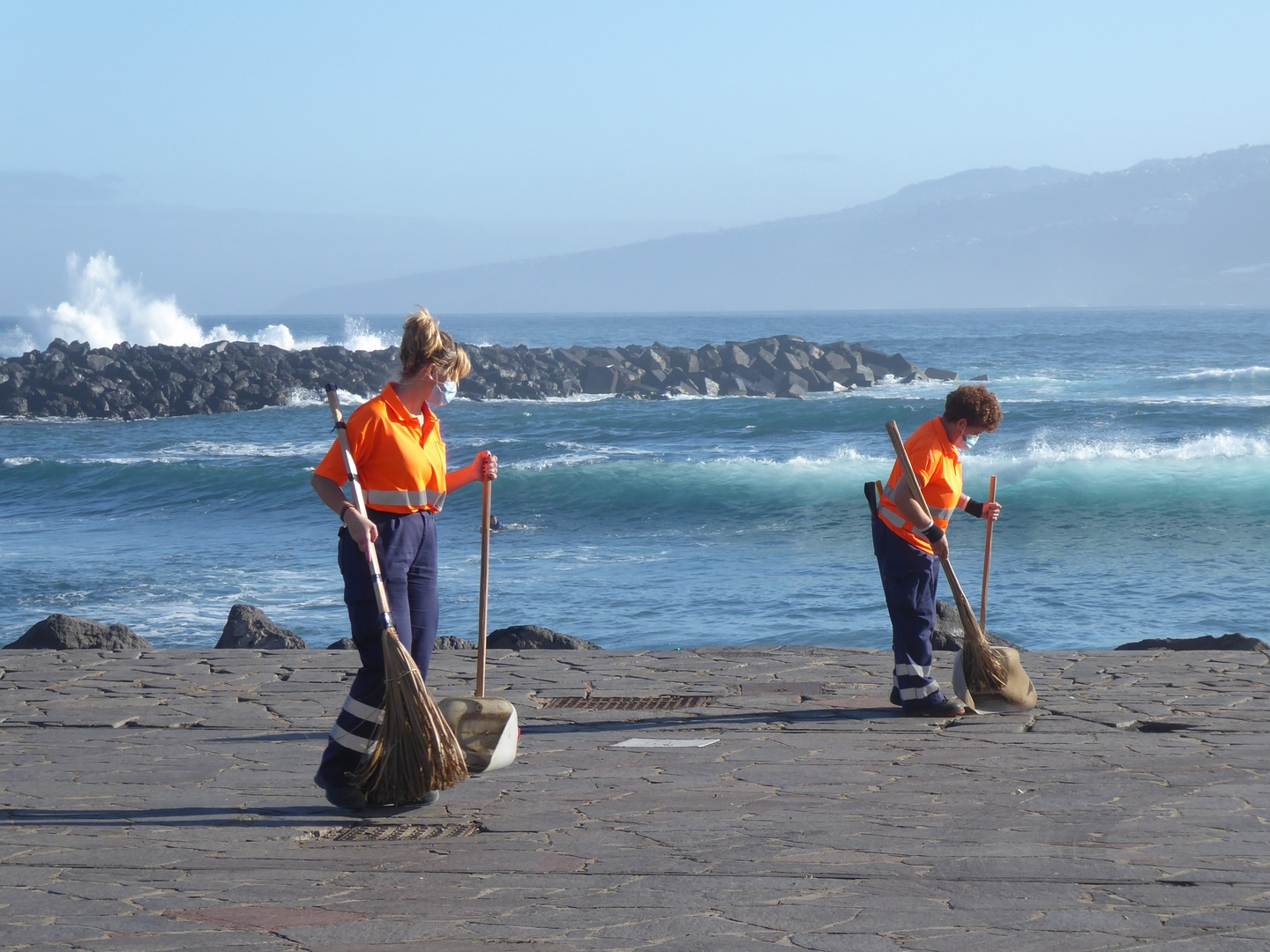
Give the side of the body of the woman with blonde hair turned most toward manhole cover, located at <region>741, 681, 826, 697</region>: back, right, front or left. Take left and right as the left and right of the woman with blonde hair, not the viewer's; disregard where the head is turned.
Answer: left

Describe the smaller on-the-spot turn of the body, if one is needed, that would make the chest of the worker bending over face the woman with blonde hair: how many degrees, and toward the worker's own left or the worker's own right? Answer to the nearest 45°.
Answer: approximately 135° to the worker's own right

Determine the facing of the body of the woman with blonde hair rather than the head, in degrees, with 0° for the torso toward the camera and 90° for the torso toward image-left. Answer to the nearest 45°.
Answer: approximately 315°

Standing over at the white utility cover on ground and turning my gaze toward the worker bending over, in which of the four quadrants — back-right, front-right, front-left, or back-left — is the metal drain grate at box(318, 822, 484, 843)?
back-right

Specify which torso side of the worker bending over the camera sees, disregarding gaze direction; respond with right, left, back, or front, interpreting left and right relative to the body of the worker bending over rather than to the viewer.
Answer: right

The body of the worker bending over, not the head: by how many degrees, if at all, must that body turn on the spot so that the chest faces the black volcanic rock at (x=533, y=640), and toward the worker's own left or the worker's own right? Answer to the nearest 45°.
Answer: approximately 135° to the worker's own left

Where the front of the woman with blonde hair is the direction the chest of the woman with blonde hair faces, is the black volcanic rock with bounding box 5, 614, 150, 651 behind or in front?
behind

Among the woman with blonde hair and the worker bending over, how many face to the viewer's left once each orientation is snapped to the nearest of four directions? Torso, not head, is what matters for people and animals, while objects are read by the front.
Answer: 0

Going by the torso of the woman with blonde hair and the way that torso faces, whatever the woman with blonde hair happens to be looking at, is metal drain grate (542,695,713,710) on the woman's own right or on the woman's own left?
on the woman's own left

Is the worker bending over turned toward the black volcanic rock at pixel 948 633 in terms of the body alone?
no

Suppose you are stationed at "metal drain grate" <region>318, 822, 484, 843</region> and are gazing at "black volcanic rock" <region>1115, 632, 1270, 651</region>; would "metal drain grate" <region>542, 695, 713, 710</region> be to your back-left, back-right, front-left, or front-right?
front-left

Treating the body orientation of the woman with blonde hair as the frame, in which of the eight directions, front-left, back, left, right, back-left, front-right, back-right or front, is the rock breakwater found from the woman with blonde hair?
back-left

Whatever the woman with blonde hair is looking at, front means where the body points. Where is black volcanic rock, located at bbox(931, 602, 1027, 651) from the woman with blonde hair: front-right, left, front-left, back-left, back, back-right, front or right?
left

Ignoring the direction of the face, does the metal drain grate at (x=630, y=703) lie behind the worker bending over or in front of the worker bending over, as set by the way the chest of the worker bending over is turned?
behind

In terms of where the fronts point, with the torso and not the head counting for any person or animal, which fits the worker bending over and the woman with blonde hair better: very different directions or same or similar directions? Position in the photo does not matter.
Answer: same or similar directions
